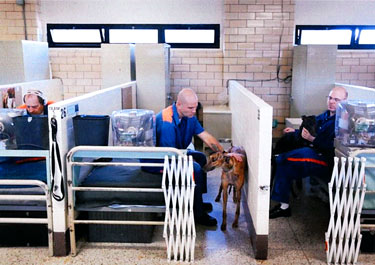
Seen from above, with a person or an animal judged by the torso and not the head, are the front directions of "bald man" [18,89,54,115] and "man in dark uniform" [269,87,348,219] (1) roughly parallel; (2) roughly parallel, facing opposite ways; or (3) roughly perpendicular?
roughly perpendicular

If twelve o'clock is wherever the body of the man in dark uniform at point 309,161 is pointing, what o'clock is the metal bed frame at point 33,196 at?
The metal bed frame is roughly at 11 o'clock from the man in dark uniform.

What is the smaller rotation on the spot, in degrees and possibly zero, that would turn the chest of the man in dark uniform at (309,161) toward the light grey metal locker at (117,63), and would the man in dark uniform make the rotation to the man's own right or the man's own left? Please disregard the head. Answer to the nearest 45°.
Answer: approximately 45° to the man's own right

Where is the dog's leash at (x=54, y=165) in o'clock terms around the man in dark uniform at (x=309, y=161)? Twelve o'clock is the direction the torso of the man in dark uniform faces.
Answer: The dog's leash is roughly at 11 o'clock from the man in dark uniform.

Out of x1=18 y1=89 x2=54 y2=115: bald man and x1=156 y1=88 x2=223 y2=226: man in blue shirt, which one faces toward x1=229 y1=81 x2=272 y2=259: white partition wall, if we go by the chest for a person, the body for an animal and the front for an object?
the man in blue shirt

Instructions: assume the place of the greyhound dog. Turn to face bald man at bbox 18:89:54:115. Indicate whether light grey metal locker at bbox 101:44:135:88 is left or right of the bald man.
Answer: right

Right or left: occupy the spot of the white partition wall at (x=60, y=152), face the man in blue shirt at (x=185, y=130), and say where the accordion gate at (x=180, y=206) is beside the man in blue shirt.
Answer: right

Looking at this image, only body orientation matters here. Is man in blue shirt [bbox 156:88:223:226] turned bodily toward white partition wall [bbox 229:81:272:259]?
yes

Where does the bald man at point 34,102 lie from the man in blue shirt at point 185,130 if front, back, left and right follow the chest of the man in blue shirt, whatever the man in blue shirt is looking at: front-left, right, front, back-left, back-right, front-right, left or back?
back-right

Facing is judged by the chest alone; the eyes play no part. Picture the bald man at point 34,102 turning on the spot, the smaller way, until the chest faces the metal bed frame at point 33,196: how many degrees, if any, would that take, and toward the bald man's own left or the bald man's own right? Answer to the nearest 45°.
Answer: approximately 45° to the bald man's own left

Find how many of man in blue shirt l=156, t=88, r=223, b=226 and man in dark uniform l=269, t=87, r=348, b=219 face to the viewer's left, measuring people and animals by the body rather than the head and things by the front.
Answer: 1

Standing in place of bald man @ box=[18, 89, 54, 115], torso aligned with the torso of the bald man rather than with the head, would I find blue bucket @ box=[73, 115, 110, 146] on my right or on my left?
on my left

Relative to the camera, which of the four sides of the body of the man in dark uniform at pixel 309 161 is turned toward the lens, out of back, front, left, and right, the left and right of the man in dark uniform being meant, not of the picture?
left
